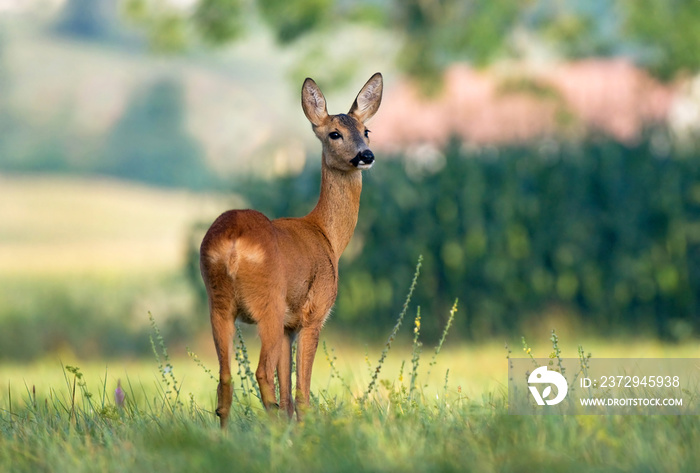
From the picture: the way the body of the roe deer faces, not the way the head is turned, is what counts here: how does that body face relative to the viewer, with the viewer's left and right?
facing away from the viewer and to the right of the viewer
